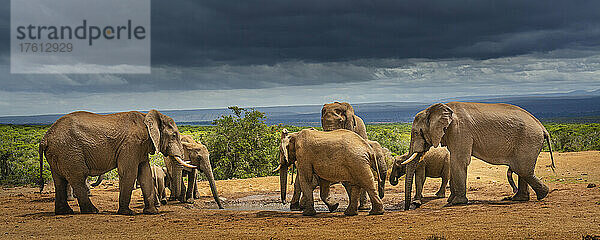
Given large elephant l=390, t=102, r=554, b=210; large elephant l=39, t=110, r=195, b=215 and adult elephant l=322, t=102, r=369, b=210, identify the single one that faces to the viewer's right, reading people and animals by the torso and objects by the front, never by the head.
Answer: large elephant l=39, t=110, r=195, b=215

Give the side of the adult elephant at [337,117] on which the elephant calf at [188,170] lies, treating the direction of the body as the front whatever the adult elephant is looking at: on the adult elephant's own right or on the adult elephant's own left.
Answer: on the adult elephant's own right

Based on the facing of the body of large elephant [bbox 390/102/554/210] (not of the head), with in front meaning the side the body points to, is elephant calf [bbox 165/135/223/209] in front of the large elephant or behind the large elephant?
in front

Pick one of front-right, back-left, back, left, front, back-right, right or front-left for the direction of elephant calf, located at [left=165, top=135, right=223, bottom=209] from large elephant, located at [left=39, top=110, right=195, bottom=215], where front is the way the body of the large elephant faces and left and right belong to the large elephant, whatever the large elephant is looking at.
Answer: front-left

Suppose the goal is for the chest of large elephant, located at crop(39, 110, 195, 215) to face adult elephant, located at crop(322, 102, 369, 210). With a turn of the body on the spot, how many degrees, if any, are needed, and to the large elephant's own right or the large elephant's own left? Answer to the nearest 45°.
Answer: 0° — it already faces it

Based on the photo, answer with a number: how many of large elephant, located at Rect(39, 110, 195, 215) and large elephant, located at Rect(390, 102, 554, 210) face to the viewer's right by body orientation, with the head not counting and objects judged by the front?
1

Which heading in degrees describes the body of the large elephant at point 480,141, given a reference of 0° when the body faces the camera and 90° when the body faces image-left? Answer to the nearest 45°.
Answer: approximately 90°

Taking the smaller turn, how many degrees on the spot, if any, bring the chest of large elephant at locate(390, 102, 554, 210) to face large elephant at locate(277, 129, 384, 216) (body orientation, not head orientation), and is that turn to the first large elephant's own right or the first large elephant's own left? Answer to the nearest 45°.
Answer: approximately 45° to the first large elephant's own left

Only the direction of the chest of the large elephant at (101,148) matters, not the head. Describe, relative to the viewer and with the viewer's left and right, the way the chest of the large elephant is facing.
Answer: facing to the right of the viewer

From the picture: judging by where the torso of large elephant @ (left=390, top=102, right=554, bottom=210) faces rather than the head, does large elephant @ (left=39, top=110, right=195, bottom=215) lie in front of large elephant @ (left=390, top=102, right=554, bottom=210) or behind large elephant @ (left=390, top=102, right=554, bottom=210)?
in front
